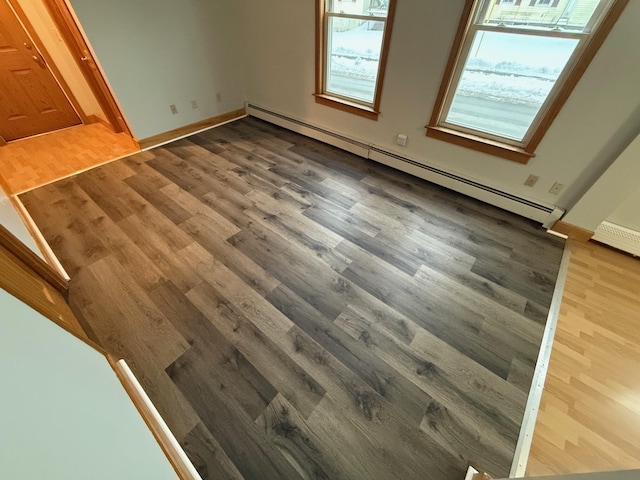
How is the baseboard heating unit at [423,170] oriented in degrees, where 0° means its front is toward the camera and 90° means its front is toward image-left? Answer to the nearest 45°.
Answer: approximately 45°

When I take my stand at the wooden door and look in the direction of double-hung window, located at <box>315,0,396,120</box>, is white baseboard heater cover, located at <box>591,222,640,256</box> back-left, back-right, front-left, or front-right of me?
front-right

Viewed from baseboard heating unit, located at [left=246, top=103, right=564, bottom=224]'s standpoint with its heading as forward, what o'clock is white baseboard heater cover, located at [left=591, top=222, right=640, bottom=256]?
The white baseboard heater cover is roughly at 8 o'clock from the baseboard heating unit.

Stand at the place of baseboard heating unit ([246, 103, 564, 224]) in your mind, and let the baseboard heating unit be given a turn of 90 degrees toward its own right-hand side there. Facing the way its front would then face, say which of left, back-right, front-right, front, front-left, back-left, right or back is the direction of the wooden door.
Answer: front-left

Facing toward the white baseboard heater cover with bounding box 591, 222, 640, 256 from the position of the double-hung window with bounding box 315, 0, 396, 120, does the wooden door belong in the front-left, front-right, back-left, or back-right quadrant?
back-right

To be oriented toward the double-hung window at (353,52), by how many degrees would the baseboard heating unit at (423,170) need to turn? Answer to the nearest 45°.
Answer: approximately 90° to its right
